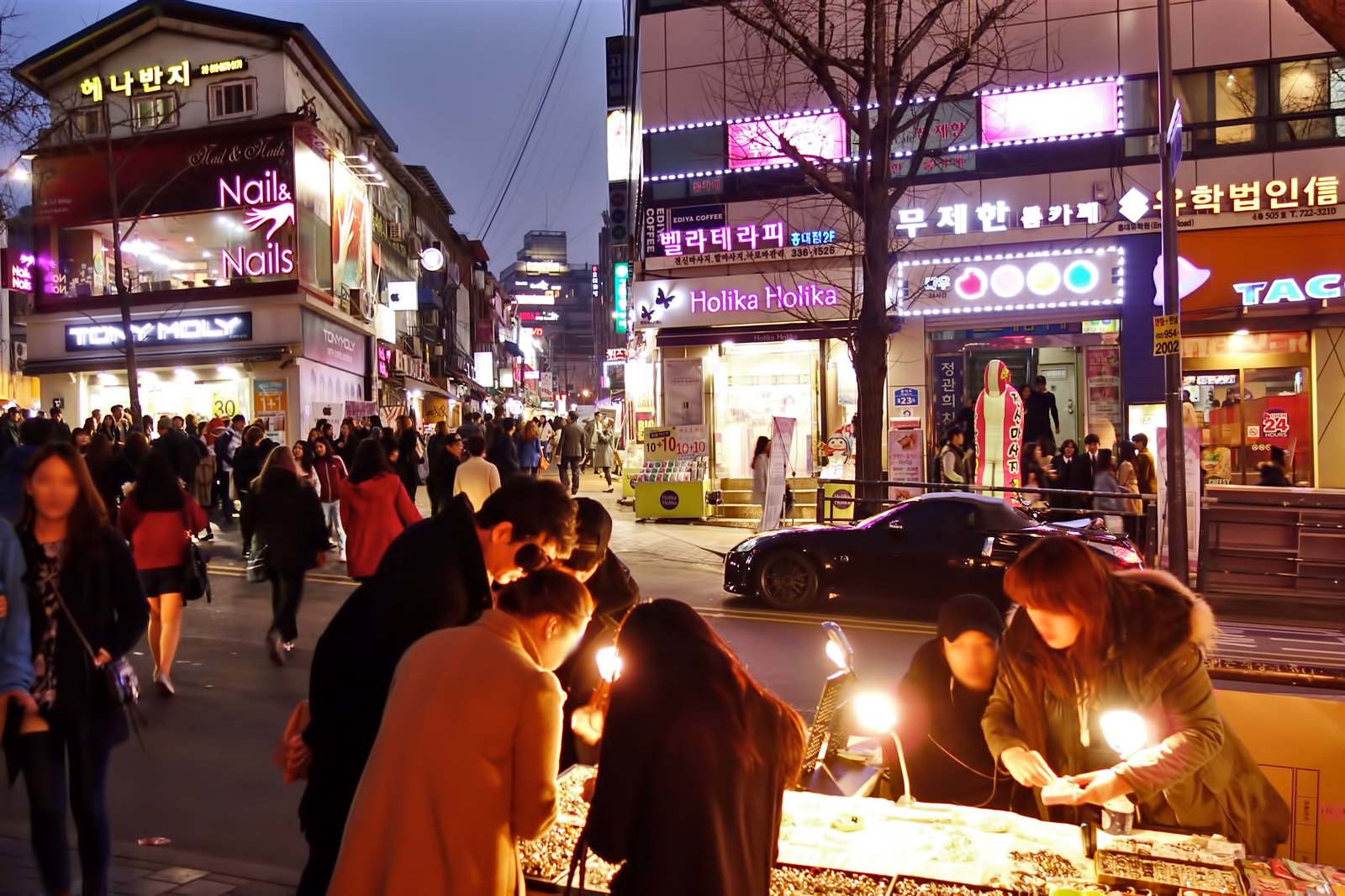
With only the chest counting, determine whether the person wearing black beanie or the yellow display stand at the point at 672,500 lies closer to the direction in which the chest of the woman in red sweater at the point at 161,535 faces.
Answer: the yellow display stand

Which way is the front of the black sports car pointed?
to the viewer's left

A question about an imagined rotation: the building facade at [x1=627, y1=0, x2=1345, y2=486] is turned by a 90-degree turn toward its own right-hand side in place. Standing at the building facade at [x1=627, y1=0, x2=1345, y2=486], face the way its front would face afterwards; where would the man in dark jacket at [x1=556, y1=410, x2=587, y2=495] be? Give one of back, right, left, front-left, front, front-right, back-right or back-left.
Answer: front

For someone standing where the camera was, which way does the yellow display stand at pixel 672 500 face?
facing the viewer

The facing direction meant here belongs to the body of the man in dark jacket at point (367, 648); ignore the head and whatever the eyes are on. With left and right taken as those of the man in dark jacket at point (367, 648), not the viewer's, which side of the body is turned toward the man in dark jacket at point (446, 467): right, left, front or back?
left

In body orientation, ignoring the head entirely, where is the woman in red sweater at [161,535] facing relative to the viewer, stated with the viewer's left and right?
facing away from the viewer

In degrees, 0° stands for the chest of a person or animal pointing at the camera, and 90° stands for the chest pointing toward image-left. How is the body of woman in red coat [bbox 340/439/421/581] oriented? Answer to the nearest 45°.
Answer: approximately 180°

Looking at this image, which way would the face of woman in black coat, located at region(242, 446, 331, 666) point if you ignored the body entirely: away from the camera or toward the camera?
away from the camera

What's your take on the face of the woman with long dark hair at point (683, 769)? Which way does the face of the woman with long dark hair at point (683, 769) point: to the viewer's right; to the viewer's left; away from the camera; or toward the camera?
away from the camera

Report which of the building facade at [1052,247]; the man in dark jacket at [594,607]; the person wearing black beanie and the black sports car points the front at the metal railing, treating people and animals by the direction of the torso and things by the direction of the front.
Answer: the building facade

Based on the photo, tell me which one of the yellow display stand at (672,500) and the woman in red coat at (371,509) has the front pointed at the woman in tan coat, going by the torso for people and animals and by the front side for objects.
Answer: the yellow display stand

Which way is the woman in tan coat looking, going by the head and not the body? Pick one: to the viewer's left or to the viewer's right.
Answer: to the viewer's right

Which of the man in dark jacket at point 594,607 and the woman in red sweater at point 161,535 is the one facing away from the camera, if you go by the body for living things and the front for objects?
the woman in red sweater

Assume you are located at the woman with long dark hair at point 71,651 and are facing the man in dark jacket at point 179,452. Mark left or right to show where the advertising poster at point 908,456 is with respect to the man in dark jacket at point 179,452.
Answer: right

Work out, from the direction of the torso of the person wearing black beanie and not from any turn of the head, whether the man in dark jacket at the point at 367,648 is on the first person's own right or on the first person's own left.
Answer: on the first person's own right

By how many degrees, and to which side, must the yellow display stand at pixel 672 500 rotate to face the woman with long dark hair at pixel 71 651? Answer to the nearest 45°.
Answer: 0° — it already faces them

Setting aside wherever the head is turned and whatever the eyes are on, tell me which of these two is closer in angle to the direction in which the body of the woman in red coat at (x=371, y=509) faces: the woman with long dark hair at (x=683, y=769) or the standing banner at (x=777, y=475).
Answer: the standing banner

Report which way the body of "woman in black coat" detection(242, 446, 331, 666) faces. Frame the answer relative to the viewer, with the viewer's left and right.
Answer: facing away from the viewer
